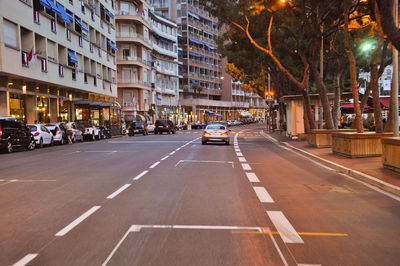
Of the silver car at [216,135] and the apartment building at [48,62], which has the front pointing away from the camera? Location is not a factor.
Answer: the silver car

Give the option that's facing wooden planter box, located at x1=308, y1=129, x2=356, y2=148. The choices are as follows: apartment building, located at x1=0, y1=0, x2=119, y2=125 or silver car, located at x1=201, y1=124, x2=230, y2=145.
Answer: the apartment building
